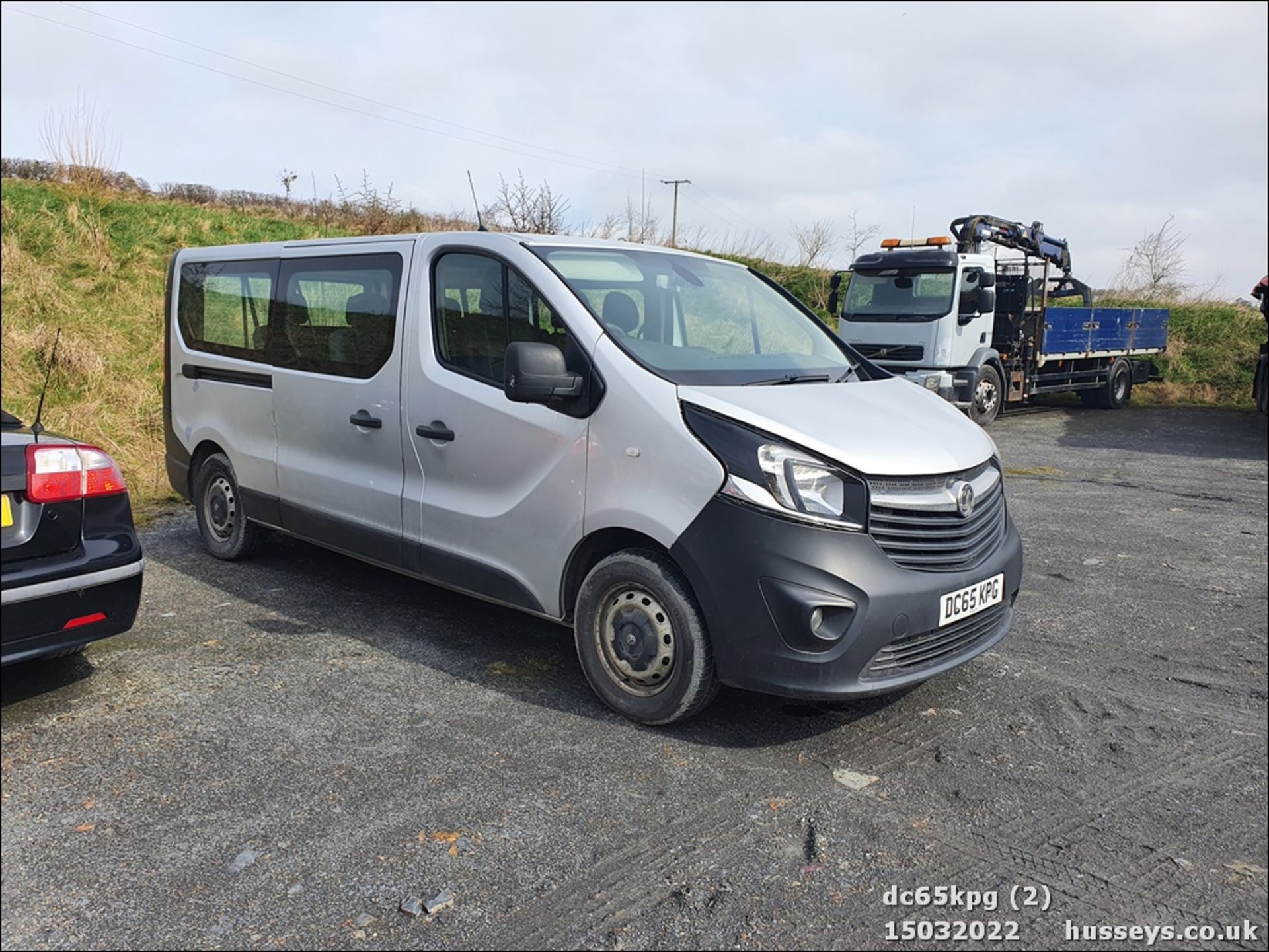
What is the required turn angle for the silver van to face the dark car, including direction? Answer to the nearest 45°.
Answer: approximately 135° to its right

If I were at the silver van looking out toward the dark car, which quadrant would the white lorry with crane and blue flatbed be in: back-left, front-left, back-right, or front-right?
back-right

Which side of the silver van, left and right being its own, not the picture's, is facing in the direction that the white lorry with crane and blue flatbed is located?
left

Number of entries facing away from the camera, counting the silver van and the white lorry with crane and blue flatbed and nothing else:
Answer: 0

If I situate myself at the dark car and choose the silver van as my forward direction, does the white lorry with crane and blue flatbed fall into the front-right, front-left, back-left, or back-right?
front-left

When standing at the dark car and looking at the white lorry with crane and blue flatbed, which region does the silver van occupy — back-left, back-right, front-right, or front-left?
front-right

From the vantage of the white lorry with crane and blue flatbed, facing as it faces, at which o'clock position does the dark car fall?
The dark car is roughly at 11 o'clock from the white lorry with crane and blue flatbed.

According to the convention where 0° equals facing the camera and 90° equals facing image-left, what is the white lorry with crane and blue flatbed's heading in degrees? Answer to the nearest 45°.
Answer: approximately 45°

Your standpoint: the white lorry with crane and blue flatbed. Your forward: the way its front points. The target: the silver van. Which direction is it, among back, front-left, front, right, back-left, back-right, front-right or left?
front-left

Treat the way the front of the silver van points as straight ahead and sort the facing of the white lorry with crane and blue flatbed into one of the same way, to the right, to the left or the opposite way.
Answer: to the right
